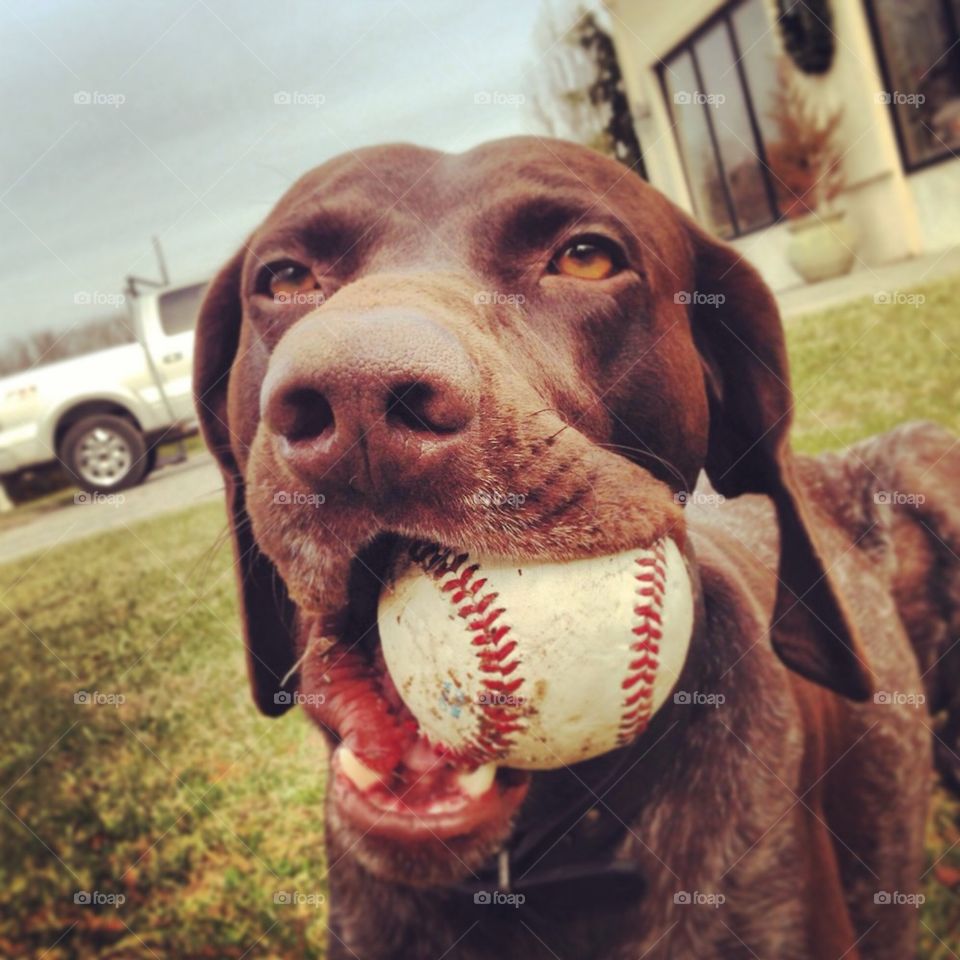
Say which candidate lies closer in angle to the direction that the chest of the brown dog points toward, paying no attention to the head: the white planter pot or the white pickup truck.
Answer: the white pickup truck

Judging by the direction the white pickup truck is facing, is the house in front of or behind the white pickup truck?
in front

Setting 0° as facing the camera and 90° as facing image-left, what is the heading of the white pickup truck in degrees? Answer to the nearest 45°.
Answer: approximately 270°

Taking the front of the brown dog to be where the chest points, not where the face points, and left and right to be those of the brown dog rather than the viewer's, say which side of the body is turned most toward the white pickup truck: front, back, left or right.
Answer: right

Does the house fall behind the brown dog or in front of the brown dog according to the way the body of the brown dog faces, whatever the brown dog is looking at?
behind

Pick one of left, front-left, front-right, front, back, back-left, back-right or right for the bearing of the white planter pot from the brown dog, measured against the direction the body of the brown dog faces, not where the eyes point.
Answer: back

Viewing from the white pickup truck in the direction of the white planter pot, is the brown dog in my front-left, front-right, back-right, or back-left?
front-right

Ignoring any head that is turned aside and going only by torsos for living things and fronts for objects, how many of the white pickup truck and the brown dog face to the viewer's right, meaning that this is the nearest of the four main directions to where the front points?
1

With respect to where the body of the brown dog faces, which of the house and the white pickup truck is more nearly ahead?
the white pickup truck

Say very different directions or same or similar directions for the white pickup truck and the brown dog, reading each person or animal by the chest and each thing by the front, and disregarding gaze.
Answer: very different directions

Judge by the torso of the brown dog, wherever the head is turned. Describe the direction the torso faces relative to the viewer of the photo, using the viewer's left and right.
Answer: facing the viewer and to the left of the viewer

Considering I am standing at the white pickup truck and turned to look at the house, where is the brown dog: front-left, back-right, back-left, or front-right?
front-right

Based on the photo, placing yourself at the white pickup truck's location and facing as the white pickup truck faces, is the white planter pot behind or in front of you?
in front

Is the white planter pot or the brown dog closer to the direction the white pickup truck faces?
the white planter pot

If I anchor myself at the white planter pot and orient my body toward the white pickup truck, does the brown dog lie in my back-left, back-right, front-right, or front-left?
front-left
